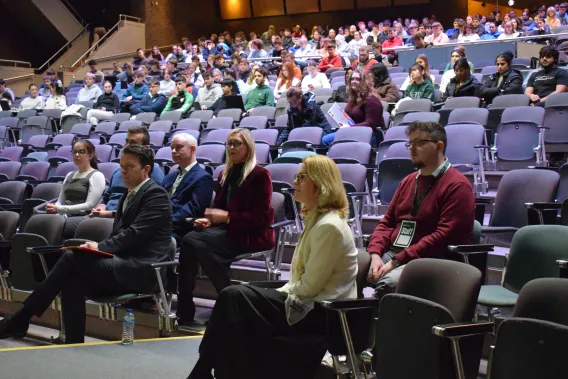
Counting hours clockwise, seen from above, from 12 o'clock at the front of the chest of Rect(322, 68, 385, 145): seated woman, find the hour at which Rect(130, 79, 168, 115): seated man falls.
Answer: The seated man is roughly at 3 o'clock from the seated woman.

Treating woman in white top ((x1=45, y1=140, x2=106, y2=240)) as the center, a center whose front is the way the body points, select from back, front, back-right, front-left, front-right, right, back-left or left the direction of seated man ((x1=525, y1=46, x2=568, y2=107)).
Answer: back-left

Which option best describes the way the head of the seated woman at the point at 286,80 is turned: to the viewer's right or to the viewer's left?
to the viewer's left

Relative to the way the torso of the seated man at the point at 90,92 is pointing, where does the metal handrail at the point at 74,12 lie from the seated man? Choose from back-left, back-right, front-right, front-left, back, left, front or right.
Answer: back-right

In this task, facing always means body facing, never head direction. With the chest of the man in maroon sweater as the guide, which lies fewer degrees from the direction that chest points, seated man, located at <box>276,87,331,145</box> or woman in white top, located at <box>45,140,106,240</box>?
the woman in white top

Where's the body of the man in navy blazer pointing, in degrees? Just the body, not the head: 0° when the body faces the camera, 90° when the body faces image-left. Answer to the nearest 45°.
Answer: approximately 45°

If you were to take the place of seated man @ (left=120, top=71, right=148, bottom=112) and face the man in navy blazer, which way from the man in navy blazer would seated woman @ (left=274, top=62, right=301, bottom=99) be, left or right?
left

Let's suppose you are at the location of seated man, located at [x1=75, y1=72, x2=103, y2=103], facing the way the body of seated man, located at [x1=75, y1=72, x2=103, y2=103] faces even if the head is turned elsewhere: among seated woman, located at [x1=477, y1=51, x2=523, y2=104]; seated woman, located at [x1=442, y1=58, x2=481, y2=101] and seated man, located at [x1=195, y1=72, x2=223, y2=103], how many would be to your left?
3

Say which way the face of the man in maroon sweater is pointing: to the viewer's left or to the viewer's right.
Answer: to the viewer's left

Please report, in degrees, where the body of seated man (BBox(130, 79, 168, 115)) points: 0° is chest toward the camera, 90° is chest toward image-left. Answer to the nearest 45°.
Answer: approximately 45°

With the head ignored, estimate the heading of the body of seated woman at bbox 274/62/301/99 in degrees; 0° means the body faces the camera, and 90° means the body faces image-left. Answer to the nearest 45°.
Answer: approximately 45°

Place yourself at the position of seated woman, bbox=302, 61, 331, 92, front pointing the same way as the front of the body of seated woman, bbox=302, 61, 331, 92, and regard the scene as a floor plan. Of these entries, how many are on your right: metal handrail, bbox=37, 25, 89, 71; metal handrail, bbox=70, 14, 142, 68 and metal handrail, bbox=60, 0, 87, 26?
3

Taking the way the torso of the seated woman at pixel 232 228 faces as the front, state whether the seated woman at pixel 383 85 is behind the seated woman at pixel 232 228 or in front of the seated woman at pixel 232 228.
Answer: behind

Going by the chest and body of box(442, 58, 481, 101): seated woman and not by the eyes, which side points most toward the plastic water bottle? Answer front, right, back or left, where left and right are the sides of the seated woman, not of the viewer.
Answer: front
